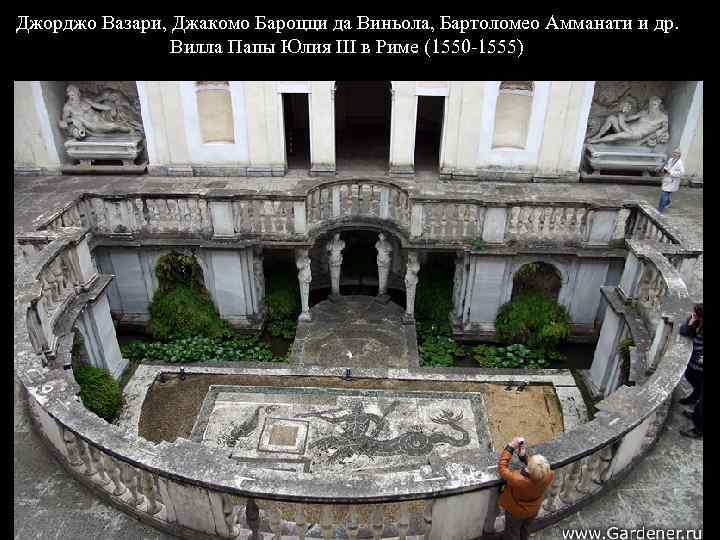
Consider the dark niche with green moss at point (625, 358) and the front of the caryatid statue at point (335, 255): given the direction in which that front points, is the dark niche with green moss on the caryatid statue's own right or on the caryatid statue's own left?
on the caryatid statue's own left

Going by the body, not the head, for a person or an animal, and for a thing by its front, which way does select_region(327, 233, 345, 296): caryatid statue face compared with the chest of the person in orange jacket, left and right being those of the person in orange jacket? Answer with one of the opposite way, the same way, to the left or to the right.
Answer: the opposite way

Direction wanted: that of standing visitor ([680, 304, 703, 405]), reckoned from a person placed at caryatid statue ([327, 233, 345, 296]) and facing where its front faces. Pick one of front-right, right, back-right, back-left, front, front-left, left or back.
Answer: front-left

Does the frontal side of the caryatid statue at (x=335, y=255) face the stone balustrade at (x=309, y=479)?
yes

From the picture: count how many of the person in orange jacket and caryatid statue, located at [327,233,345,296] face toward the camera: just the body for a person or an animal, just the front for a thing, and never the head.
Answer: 1

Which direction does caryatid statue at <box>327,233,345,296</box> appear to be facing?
toward the camera

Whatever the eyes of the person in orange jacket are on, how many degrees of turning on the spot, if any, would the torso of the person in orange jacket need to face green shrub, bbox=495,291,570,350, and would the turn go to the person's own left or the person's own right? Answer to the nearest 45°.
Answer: approximately 45° to the person's own right

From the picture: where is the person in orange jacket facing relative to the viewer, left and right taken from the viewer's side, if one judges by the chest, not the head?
facing away from the viewer and to the left of the viewer

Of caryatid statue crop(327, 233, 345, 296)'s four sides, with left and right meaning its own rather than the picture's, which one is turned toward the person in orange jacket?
front

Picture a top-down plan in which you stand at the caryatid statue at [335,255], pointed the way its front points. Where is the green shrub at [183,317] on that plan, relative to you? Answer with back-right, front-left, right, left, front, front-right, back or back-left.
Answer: right

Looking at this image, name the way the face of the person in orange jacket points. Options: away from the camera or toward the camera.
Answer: away from the camera

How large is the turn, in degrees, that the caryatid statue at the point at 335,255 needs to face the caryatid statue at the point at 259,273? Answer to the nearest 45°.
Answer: approximately 90° to its right

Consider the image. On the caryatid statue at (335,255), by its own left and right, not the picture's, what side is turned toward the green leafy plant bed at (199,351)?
right

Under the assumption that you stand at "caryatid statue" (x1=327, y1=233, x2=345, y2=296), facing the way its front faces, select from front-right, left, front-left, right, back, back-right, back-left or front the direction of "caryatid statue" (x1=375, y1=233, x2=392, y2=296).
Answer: left

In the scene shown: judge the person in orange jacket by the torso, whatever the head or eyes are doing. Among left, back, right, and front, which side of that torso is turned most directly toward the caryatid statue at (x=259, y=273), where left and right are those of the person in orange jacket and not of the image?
front
